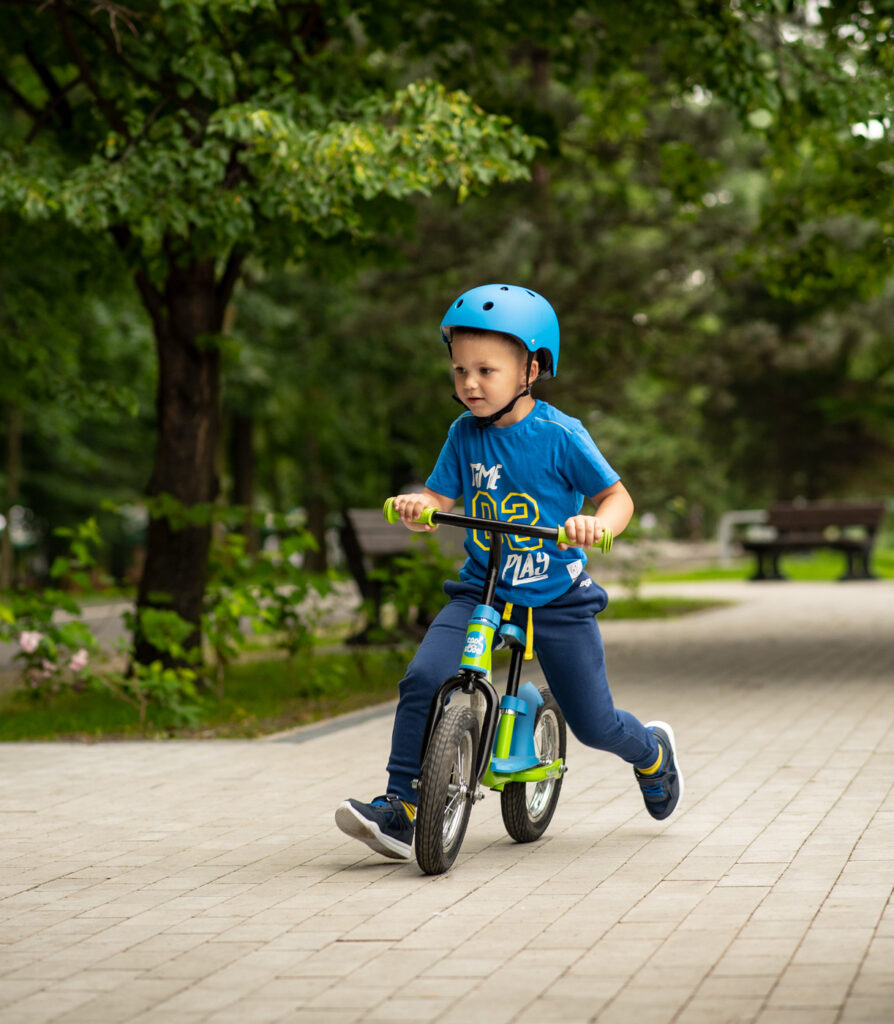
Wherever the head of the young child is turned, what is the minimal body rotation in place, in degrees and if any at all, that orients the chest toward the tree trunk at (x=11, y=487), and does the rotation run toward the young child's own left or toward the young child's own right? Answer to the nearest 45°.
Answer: approximately 135° to the young child's own right

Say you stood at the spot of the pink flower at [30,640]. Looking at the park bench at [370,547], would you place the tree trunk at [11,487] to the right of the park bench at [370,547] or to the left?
left

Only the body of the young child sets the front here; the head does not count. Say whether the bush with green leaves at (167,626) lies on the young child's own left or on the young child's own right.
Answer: on the young child's own right

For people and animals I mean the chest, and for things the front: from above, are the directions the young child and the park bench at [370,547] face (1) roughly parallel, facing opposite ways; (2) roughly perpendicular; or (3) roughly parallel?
roughly perpendicular

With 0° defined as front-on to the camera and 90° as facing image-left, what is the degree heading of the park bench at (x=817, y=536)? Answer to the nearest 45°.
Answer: approximately 45°

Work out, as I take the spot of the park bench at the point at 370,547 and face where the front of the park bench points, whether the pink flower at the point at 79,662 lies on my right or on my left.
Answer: on my right

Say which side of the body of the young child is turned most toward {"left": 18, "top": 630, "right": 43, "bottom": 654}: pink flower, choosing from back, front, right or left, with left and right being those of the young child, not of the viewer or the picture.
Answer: right
